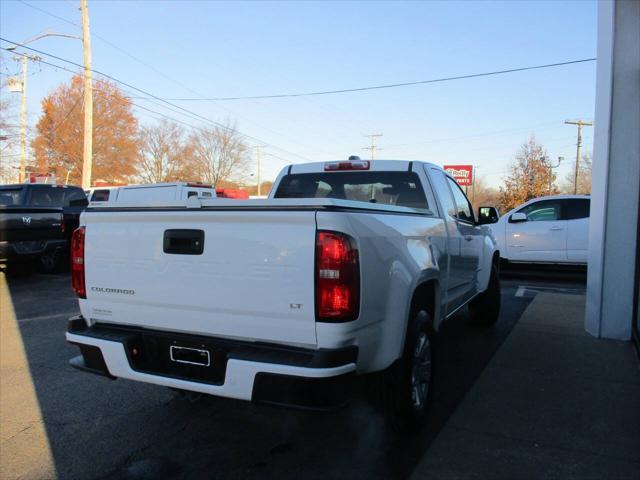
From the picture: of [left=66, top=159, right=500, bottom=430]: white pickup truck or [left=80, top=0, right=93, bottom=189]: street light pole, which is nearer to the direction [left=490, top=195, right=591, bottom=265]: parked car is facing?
the street light pole

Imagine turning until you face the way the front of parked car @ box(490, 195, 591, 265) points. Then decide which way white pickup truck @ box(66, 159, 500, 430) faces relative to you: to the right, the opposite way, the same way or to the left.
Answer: to the right

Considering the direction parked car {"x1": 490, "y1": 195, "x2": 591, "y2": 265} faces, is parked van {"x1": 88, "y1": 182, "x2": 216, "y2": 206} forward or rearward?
forward

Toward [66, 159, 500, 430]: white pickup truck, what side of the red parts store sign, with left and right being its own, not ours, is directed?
front

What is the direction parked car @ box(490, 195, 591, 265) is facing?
to the viewer's left

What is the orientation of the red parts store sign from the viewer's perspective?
toward the camera

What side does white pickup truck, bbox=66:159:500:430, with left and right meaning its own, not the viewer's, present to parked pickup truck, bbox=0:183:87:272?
left

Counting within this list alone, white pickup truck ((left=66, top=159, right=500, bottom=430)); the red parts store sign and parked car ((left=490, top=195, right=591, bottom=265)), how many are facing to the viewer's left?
1

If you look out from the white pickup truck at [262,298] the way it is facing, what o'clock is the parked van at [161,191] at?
The parked van is roughly at 10 o'clock from the white pickup truck.

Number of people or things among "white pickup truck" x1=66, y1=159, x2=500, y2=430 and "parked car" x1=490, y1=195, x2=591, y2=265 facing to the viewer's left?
1

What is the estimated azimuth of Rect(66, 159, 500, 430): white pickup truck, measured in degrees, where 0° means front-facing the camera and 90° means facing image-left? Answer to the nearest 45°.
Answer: approximately 225°

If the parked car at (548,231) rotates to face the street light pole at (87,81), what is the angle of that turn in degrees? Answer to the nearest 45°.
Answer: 0° — it already faces it

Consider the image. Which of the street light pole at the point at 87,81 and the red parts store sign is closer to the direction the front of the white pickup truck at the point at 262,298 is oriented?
the red parts store sign

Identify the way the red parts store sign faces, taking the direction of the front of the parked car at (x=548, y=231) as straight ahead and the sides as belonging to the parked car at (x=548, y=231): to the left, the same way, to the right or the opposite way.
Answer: to the left

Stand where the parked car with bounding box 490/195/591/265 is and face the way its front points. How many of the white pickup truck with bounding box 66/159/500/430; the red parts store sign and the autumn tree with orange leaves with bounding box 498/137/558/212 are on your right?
2
